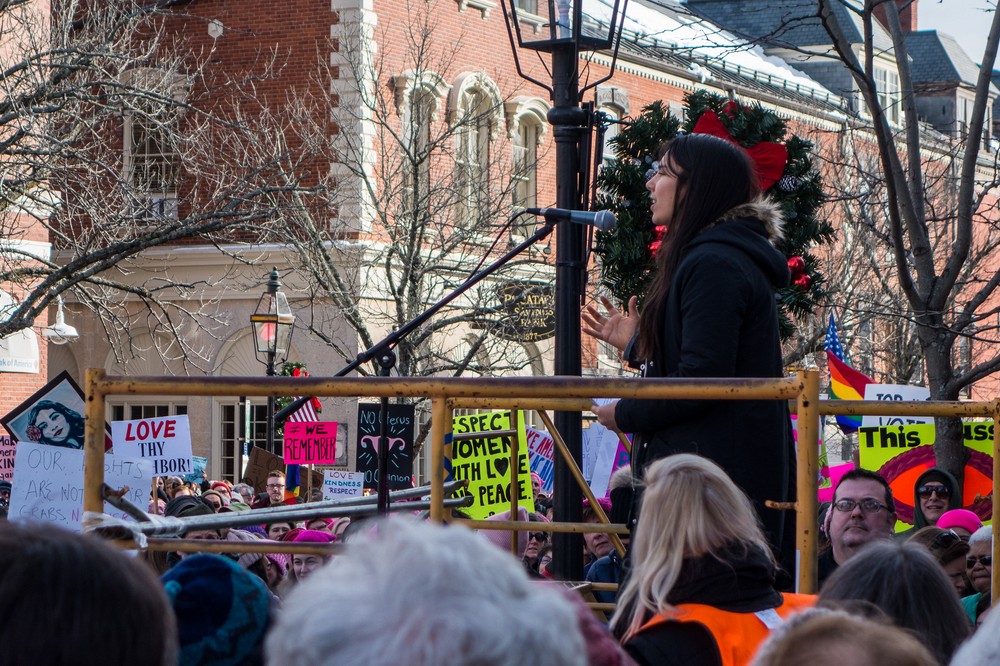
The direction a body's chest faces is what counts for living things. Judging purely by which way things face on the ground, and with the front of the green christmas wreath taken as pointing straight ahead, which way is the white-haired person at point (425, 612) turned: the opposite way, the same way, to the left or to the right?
the opposite way

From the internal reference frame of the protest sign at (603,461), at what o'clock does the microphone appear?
The microphone is roughly at 12 o'clock from the protest sign.

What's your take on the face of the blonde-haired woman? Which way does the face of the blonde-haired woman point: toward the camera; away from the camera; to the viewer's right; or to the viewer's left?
away from the camera

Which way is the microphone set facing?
to the viewer's right

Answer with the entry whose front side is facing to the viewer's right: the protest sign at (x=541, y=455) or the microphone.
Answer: the microphone

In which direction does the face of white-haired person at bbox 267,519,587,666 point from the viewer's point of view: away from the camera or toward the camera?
away from the camera

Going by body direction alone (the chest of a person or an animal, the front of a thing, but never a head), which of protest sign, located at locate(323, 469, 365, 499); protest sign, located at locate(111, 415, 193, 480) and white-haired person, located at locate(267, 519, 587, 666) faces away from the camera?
the white-haired person

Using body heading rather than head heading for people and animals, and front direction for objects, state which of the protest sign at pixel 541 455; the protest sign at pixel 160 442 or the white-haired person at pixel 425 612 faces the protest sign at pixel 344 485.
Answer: the white-haired person
